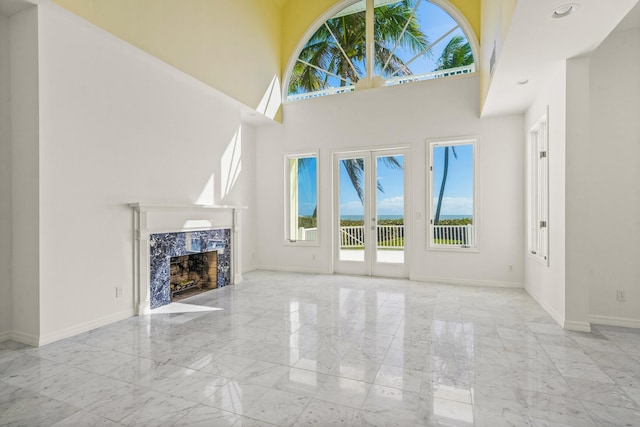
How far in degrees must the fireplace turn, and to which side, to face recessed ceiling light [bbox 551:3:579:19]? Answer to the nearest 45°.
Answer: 0° — it already faces it

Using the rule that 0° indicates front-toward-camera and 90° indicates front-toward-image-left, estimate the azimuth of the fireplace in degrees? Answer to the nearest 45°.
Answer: approximately 315°

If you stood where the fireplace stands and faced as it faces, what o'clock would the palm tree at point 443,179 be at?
The palm tree is roughly at 11 o'clock from the fireplace.

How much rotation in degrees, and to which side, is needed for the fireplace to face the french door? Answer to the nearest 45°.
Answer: approximately 45° to its left
